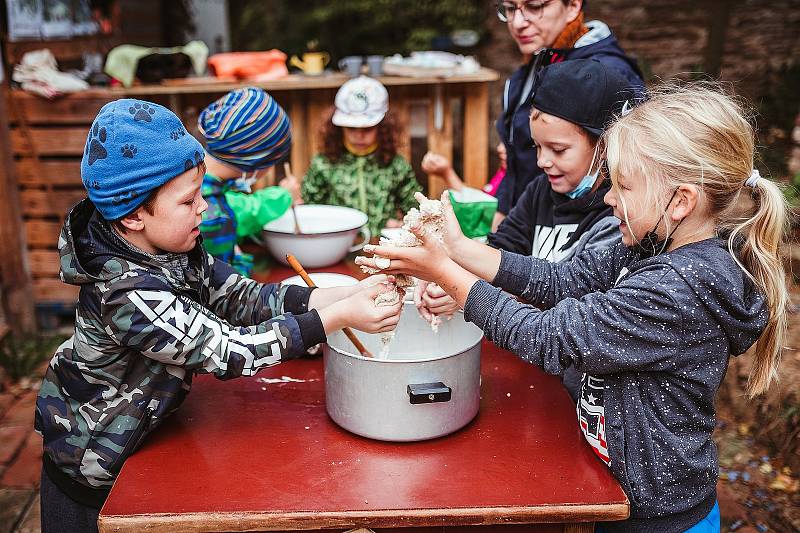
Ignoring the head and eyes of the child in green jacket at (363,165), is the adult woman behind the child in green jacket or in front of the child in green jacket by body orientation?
in front

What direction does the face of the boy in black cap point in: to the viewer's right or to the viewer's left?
to the viewer's left

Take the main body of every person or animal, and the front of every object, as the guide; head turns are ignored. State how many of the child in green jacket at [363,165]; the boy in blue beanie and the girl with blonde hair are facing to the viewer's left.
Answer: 1

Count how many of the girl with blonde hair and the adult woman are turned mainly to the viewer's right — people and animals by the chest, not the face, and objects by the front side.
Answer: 0

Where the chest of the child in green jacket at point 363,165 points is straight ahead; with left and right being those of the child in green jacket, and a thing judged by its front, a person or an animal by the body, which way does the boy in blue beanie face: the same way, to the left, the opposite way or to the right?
to the left

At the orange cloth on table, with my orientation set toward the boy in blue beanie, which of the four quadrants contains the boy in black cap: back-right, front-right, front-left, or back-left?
front-left

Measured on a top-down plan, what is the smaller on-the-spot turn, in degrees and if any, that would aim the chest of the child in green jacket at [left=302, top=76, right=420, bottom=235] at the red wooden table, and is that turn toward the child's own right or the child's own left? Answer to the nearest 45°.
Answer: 0° — they already face it

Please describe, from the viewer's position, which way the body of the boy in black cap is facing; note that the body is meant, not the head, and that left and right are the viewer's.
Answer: facing the viewer and to the left of the viewer

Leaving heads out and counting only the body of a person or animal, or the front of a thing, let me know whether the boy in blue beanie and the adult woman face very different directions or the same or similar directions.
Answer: very different directions

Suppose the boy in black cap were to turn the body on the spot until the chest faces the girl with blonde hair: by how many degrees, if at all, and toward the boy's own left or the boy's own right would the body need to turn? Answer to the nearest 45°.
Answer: approximately 45° to the boy's own left

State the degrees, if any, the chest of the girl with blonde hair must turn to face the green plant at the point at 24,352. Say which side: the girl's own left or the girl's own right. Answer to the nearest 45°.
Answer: approximately 45° to the girl's own right

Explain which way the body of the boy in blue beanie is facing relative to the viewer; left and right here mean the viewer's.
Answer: facing to the right of the viewer

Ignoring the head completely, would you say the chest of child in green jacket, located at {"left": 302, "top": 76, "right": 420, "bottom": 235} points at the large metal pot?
yes

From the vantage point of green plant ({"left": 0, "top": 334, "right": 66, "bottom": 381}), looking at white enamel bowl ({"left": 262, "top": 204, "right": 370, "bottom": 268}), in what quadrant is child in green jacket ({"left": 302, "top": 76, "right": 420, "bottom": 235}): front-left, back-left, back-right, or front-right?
front-left

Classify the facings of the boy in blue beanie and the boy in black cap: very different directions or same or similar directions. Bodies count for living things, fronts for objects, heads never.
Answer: very different directions

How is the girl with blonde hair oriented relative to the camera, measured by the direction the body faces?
to the viewer's left

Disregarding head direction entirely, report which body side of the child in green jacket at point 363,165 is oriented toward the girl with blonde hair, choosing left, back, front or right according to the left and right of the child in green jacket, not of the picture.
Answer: front

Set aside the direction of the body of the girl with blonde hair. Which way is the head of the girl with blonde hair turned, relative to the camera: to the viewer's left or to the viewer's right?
to the viewer's left

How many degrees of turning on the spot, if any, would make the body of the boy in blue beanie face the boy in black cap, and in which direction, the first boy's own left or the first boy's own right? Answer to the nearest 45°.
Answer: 0° — they already face them

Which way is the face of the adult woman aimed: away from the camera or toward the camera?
toward the camera
